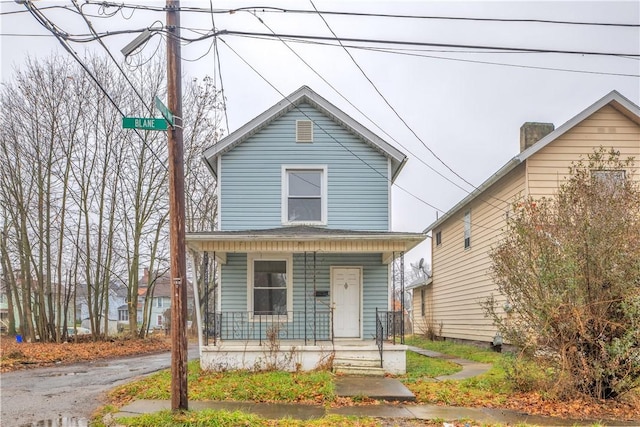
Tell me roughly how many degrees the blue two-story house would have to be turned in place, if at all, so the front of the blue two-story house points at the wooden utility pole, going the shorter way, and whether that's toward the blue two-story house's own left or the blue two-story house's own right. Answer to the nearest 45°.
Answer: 0° — it already faces it

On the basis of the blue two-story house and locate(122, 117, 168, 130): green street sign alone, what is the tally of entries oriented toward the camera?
2

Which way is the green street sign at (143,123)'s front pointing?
toward the camera

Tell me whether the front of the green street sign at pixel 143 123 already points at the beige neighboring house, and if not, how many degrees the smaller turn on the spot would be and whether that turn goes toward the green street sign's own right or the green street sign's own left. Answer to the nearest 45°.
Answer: approximately 135° to the green street sign's own left

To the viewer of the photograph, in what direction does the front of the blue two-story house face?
facing the viewer

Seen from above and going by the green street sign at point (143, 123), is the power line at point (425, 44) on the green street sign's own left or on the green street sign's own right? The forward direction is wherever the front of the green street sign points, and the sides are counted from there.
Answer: on the green street sign's own left

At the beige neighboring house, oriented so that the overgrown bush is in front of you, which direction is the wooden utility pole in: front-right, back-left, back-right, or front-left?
front-right

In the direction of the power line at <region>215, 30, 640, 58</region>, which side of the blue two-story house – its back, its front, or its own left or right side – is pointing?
front

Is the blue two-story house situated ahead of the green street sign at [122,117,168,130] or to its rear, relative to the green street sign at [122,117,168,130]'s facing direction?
to the rear

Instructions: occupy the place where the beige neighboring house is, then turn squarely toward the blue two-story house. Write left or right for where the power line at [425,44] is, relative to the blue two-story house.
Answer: left
